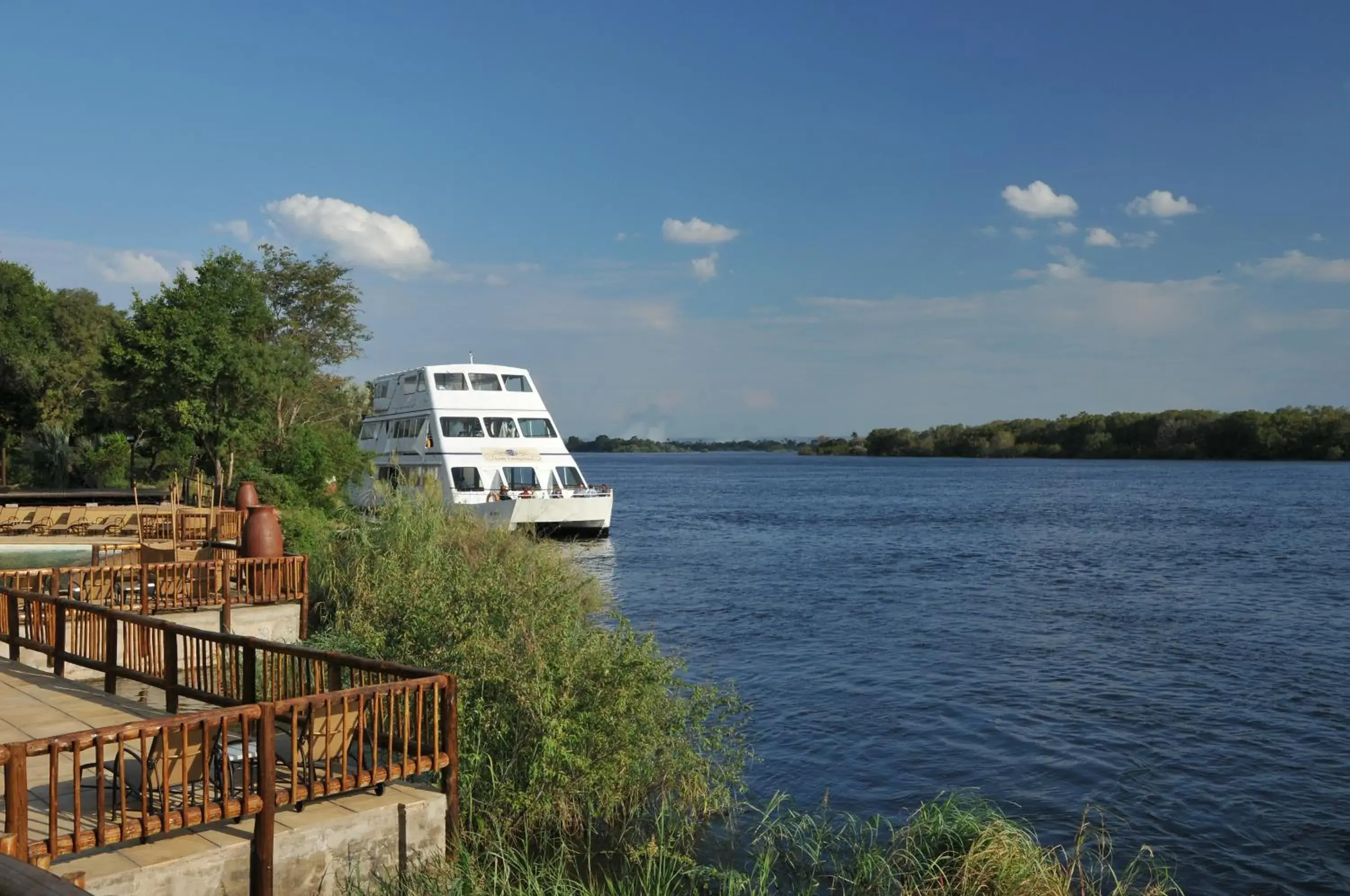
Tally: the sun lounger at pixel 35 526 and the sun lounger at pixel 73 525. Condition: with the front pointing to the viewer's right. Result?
0

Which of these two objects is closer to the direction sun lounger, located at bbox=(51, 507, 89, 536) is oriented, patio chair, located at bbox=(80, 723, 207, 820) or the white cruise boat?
the patio chair

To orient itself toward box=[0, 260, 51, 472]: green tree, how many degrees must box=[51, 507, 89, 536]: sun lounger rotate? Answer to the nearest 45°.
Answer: approximately 135° to its right

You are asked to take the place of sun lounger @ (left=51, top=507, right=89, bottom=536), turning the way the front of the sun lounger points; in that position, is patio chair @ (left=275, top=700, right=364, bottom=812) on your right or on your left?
on your left

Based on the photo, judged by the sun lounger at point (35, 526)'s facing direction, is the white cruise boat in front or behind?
behind

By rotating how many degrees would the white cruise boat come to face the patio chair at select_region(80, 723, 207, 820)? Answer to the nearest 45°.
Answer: approximately 45° to its right

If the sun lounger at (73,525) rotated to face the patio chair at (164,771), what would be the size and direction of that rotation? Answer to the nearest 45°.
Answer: approximately 45° to its left

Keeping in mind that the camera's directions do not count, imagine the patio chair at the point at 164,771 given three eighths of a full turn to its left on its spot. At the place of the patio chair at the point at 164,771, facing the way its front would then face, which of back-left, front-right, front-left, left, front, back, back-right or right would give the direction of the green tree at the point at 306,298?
back

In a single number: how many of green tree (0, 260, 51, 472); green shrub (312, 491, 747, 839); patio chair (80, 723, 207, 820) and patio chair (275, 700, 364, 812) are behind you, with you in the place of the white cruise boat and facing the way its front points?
1

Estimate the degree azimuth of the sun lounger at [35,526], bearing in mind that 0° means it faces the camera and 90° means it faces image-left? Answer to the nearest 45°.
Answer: approximately 45°

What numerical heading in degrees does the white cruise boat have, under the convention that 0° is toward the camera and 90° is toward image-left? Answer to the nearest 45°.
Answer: approximately 315°

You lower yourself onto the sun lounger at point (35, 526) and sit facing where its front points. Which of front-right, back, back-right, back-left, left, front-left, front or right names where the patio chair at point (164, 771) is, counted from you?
front-left

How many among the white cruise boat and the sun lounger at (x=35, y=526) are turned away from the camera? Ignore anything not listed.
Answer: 0

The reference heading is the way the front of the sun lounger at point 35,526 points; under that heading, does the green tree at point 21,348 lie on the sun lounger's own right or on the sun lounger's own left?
on the sun lounger's own right

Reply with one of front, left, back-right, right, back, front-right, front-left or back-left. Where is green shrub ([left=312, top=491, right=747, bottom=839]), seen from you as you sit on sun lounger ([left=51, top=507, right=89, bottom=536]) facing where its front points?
front-left

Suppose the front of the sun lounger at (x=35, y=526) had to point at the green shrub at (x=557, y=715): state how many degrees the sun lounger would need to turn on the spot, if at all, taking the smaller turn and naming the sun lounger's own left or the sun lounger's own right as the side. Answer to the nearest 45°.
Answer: approximately 45° to the sun lounger's own left
